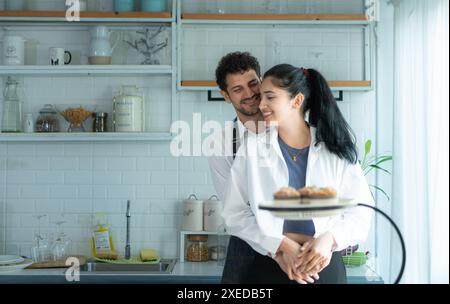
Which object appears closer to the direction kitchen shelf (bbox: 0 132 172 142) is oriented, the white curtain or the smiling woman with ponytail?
the smiling woman with ponytail

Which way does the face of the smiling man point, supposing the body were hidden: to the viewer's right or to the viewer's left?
to the viewer's right
